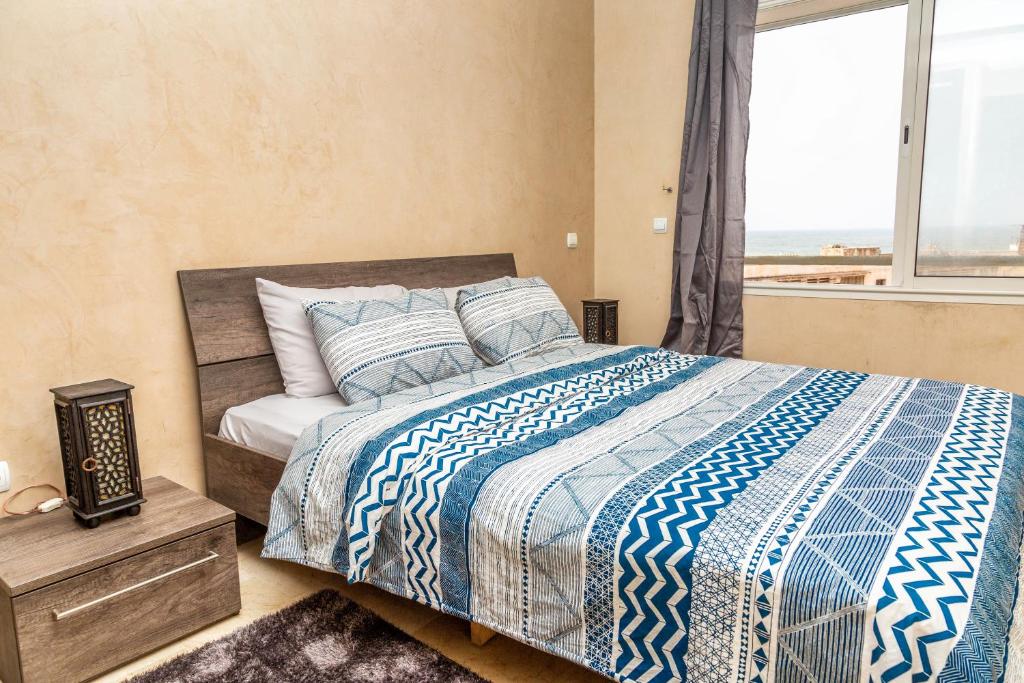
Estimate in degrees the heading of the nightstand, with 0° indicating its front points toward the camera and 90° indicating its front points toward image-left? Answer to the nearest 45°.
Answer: approximately 315°

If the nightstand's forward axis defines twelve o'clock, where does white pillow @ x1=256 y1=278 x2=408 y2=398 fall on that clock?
The white pillow is roughly at 9 o'clock from the nightstand.

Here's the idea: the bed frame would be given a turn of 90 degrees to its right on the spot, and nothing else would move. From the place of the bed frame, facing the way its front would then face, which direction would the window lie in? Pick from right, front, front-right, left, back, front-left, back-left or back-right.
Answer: back-left

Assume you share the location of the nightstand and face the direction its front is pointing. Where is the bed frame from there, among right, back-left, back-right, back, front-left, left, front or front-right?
left

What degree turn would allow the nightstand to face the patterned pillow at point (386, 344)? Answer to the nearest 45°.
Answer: approximately 45° to its left

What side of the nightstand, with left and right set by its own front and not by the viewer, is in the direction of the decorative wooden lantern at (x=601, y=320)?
left

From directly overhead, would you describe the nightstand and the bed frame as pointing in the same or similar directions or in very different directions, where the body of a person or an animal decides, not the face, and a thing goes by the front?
same or similar directions

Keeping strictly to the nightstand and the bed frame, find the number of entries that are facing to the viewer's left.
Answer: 0

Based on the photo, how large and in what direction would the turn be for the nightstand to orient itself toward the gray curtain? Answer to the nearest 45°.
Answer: approximately 45° to its left

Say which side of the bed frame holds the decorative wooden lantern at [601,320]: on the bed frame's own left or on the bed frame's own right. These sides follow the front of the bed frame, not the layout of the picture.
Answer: on the bed frame's own left

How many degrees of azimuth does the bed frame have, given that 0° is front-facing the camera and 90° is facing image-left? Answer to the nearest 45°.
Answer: approximately 315°

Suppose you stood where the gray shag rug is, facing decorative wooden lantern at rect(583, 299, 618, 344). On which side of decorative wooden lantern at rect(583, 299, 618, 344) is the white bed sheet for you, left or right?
left
